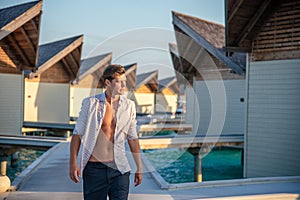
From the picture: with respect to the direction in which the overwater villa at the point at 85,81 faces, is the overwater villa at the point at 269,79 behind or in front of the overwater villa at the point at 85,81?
in front

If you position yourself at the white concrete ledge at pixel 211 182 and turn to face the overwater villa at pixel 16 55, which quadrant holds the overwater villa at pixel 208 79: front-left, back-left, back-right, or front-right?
front-right

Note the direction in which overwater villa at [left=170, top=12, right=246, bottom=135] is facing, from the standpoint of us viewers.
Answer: facing the viewer and to the left of the viewer

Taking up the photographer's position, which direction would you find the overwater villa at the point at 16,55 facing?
facing the viewer and to the right of the viewer

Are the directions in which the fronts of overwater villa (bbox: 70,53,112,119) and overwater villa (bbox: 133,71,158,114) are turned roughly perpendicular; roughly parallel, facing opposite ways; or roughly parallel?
roughly parallel

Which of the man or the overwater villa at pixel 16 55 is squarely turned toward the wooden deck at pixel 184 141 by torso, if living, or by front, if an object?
the overwater villa

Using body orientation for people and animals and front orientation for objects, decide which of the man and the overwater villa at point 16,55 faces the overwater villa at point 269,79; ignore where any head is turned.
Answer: the overwater villa at point 16,55

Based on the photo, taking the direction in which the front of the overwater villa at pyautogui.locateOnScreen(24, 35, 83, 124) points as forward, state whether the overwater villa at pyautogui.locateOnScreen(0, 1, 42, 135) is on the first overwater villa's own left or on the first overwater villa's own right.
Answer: on the first overwater villa's own right

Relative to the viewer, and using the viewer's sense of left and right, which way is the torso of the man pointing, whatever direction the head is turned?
facing the viewer

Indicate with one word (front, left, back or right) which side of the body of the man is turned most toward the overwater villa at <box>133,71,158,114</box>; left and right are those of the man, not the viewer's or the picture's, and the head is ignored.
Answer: back

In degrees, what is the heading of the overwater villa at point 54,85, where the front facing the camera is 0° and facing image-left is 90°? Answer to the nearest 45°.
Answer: approximately 315°
